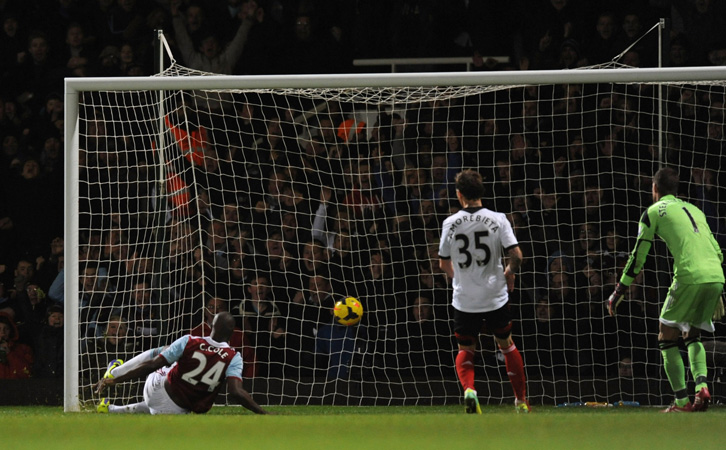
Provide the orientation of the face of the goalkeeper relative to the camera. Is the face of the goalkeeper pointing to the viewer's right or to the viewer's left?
to the viewer's left

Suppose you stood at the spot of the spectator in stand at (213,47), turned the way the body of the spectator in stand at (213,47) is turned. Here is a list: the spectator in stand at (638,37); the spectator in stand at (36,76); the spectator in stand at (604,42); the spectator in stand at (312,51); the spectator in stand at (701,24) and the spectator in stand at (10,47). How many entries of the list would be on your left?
4

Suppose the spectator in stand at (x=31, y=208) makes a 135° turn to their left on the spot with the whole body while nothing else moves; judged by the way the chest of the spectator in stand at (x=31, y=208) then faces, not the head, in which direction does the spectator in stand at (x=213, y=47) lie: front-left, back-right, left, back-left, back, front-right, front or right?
front-right

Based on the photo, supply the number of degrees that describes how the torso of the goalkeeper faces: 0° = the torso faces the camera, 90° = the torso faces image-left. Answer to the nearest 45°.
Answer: approximately 135°

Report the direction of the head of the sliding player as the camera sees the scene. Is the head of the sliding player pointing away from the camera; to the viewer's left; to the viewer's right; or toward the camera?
away from the camera
